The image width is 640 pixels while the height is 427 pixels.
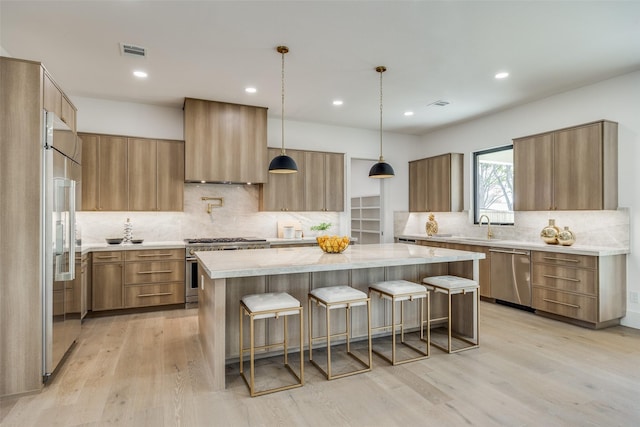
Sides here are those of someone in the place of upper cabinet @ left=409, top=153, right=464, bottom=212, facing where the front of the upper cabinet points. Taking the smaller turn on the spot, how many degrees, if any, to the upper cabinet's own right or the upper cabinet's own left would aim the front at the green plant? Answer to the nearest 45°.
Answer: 0° — it already faces it

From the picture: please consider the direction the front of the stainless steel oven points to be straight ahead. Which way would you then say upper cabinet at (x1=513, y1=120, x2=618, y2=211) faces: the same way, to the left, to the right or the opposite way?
to the right

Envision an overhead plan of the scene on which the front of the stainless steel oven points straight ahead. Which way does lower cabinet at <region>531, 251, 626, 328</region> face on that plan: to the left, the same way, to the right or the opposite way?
to the right

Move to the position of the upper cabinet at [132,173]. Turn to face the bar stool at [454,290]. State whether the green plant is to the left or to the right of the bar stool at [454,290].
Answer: left

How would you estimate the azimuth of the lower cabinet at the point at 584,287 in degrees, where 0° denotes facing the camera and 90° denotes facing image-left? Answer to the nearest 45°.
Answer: approximately 45°

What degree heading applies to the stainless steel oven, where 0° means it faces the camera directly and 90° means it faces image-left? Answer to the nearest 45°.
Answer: approximately 0°

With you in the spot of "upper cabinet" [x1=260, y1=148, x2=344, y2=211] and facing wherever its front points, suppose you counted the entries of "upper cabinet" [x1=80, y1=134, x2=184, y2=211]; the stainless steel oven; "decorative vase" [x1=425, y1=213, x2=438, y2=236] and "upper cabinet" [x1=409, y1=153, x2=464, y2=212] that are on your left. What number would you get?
2

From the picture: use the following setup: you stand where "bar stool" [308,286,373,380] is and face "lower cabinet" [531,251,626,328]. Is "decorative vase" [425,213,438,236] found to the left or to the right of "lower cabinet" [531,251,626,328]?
left

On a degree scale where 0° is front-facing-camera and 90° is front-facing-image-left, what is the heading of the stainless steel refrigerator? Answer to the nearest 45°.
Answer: approximately 270°
